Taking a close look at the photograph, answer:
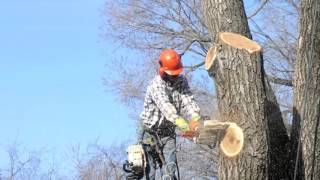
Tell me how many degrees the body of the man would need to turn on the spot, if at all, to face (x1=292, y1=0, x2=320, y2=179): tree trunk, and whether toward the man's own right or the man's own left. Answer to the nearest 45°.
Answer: approximately 45° to the man's own left

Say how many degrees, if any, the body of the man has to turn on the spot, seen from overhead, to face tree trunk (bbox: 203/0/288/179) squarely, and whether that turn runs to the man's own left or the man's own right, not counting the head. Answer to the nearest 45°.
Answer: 0° — they already face it

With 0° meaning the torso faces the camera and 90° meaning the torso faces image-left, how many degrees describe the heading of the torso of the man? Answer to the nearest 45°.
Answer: approximately 315°
